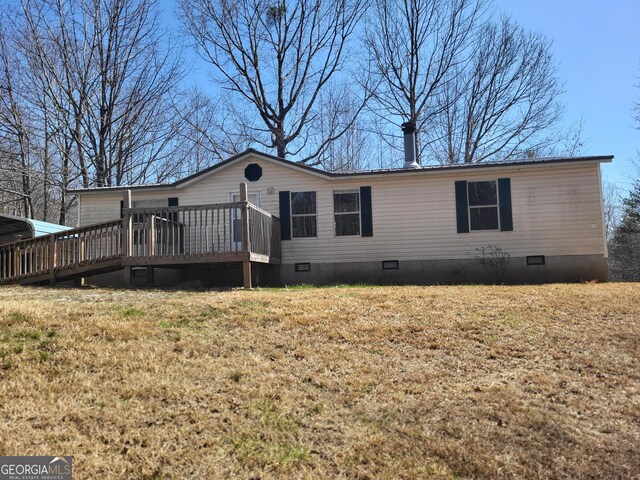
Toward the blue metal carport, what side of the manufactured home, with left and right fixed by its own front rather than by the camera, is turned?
right

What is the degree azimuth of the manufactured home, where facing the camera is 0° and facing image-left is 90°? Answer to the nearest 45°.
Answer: approximately 0°
